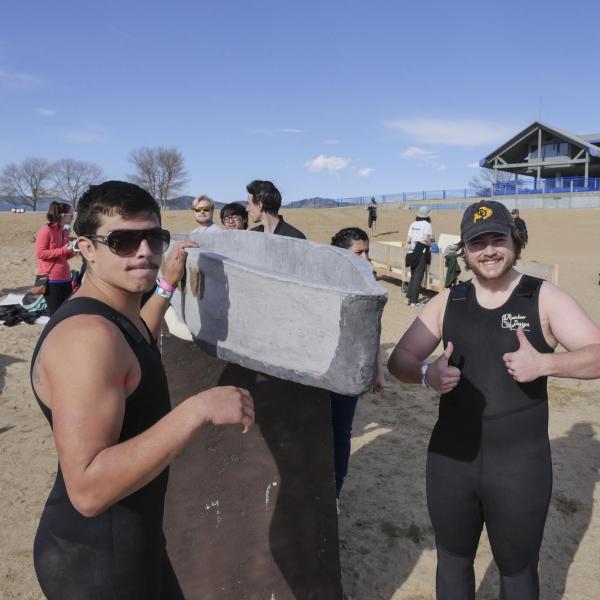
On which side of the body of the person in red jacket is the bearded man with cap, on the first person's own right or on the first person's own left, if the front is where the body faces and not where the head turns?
on the first person's own right

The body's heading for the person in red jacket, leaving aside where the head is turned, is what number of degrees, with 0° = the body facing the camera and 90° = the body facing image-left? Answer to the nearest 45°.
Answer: approximately 270°

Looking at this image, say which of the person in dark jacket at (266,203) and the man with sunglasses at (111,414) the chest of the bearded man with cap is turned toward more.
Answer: the man with sunglasses

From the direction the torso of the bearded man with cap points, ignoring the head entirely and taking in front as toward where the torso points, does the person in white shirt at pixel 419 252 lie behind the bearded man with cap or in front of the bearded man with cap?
behind

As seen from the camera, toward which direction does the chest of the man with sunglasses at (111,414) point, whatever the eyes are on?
to the viewer's right

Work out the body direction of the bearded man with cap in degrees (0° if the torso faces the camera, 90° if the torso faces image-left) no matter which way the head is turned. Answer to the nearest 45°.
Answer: approximately 0°
